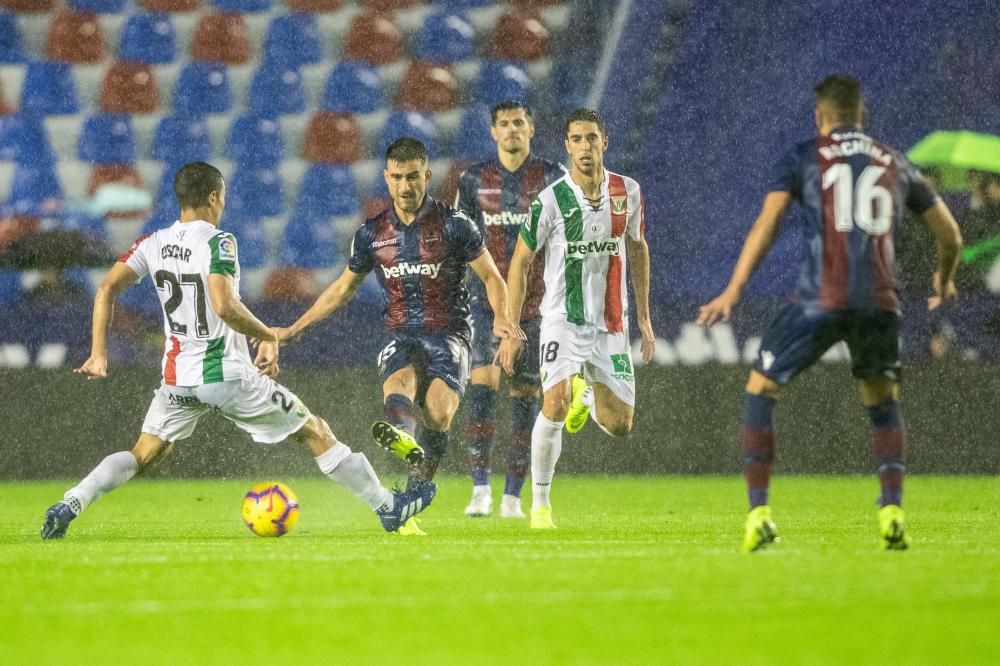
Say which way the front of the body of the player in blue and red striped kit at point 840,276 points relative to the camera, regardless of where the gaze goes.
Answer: away from the camera

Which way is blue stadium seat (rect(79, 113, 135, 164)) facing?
toward the camera

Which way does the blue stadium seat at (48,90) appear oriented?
toward the camera

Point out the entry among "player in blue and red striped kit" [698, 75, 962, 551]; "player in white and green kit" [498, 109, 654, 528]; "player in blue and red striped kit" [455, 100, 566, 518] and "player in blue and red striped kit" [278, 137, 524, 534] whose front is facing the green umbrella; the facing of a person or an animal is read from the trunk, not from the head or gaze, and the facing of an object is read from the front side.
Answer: "player in blue and red striped kit" [698, 75, 962, 551]

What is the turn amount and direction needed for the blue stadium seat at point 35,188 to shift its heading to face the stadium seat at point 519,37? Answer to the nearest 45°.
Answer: approximately 90° to its left

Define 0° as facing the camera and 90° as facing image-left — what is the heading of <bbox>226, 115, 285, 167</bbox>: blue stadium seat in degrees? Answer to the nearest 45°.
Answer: approximately 0°

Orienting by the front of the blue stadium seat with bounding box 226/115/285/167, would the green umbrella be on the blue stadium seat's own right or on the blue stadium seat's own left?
on the blue stadium seat's own left

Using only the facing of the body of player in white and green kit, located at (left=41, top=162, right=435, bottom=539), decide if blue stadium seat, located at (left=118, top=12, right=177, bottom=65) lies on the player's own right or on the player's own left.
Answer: on the player's own left

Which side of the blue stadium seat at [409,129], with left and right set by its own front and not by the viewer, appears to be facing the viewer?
front

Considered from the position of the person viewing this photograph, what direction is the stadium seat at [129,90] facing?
facing the viewer
